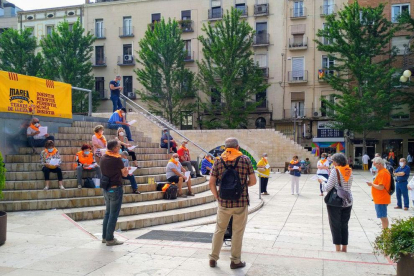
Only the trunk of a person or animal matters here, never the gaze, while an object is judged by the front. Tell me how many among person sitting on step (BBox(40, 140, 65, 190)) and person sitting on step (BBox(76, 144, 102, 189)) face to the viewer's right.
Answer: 0

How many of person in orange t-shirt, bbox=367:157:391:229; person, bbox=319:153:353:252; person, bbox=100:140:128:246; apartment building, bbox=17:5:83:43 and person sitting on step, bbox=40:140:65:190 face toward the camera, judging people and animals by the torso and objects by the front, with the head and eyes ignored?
2

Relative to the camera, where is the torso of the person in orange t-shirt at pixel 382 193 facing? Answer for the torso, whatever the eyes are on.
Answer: to the viewer's left

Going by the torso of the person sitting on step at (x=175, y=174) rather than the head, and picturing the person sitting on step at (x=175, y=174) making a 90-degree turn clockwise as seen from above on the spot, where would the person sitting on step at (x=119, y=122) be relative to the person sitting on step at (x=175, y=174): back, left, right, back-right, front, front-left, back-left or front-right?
right

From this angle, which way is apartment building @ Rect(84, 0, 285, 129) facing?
toward the camera

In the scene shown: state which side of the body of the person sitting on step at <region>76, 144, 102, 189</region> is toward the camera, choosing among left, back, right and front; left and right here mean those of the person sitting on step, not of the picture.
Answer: front

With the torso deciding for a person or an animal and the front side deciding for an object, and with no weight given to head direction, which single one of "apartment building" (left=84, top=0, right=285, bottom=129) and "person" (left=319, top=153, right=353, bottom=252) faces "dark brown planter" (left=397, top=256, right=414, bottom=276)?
the apartment building

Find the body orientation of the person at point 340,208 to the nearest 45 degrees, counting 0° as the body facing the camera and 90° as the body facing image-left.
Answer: approximately 135°

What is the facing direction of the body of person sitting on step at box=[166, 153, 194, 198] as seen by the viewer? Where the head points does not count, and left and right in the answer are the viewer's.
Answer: facing the viewer and to the right of the viewer

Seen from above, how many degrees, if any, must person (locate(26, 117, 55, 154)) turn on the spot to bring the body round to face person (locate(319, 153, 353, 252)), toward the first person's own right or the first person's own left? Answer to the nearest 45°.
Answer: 0° — they already face them

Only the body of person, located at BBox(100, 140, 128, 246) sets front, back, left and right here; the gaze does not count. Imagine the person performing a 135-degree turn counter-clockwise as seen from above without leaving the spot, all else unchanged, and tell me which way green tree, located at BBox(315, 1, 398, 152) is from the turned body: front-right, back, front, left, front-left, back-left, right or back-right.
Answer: right

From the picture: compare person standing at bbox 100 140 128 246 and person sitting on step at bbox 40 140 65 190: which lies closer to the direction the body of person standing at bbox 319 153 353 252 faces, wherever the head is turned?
the person sitting on step

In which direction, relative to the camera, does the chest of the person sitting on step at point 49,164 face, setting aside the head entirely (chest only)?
toward the camera

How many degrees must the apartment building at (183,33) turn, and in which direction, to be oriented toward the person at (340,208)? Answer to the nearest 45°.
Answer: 0° — it already faces them
